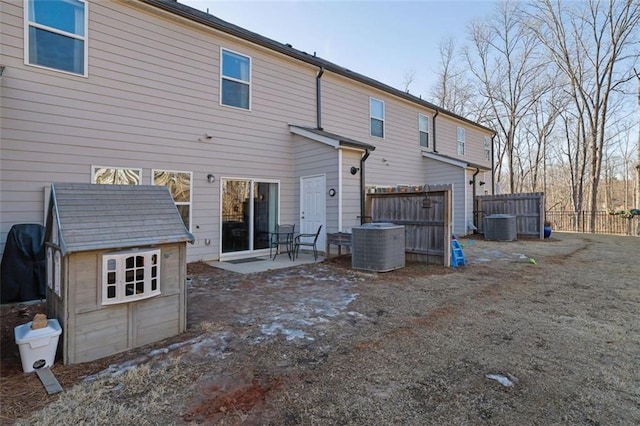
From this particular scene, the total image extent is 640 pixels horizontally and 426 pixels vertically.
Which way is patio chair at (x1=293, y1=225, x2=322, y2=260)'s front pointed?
to the viewer's left

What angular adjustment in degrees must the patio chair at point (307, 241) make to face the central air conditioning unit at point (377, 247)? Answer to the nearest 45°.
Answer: approximately 135° to its left

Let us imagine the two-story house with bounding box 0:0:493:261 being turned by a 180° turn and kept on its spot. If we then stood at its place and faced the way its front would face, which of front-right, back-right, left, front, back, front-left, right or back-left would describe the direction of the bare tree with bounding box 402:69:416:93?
left

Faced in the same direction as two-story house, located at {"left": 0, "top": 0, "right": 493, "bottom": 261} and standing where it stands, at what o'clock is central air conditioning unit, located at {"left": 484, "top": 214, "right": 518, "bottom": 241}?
The central air conditioning unit is roughly at 4 o'clock from the two-story house.

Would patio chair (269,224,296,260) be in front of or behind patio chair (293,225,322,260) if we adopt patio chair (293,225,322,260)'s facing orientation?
in front

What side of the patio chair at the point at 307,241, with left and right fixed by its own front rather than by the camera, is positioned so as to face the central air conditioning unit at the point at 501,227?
back

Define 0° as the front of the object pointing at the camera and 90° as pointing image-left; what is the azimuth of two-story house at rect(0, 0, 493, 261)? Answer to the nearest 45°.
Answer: approximately 135°

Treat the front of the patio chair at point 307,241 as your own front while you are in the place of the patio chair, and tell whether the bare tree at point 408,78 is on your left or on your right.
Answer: on your right

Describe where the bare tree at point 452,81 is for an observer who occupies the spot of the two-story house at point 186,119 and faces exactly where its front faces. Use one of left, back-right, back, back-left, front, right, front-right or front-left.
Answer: right

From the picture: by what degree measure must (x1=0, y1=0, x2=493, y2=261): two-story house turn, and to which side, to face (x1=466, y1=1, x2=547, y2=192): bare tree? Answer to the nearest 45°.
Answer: approximately 90° to its right

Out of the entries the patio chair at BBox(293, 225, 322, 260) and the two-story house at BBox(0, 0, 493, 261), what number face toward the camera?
0

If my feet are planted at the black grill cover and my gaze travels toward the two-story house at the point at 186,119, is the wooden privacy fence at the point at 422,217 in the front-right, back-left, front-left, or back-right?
front-right
